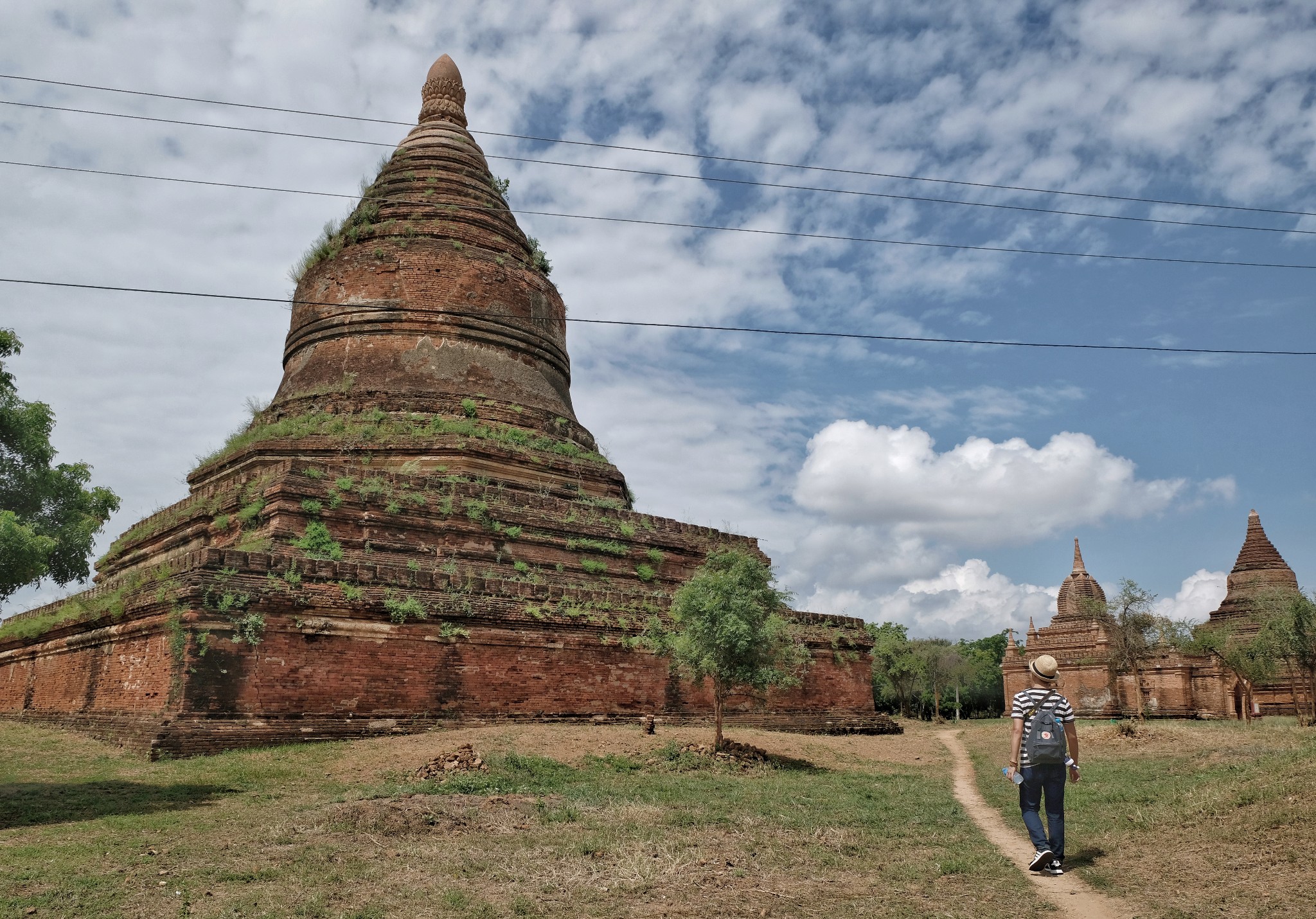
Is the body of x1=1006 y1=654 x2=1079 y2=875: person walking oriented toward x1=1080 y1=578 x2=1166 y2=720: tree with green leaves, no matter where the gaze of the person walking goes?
yes

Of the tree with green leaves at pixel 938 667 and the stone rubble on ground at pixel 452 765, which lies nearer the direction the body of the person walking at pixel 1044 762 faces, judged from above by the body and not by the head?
the tree with green leaves

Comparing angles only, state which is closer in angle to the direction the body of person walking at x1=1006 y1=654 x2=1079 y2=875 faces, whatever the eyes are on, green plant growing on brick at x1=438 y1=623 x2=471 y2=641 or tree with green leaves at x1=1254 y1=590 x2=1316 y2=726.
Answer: the tree with green leaves

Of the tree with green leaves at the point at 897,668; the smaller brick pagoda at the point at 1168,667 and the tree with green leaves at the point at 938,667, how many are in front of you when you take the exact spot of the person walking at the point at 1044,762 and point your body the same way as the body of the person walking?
3

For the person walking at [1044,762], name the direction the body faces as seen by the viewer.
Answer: away from the camera

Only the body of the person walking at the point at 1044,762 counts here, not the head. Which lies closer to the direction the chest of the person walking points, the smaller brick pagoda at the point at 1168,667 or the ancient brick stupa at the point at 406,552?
the smaller brick pagoda

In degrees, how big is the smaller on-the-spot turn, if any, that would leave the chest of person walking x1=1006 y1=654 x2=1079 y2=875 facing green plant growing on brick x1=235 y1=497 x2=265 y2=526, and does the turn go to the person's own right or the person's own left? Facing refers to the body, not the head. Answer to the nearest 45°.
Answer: approximately 90° to the person's own left

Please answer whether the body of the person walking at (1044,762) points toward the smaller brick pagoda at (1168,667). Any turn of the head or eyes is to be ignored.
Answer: yes

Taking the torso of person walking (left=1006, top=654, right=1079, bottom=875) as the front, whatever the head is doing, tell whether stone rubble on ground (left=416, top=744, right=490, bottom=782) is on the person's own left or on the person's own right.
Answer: on the person's own left

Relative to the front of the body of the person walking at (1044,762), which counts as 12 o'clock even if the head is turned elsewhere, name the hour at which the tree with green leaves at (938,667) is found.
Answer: The tree with green leaves is roughly at 12 o'clock from the person walking.

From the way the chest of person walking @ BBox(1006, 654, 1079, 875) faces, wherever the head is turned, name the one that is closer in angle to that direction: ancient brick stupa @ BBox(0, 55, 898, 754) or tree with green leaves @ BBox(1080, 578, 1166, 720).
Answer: the tree with green leaves
